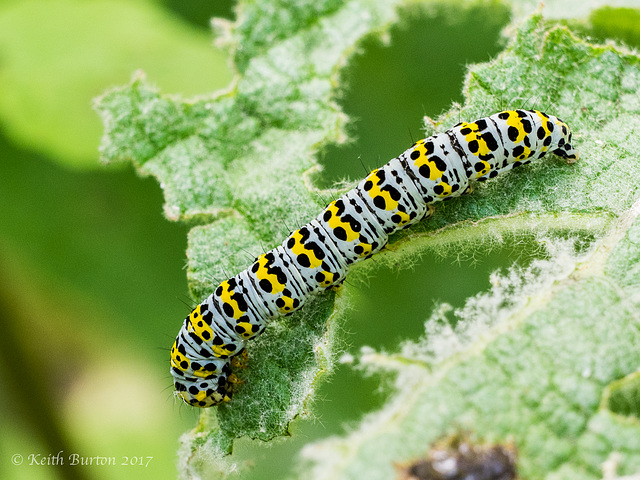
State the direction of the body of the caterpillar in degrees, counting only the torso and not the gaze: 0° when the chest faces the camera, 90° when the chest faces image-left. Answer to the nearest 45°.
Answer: approximately 90°
